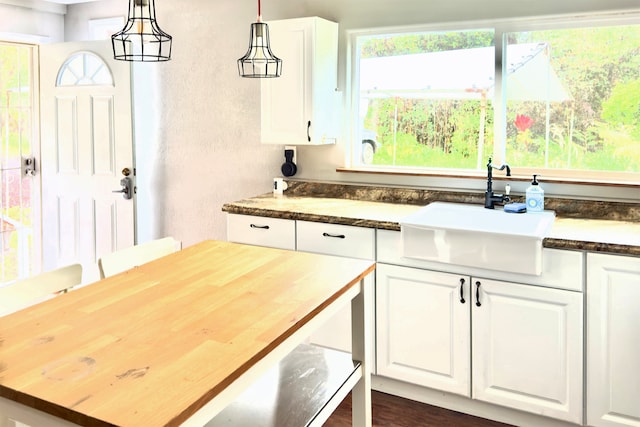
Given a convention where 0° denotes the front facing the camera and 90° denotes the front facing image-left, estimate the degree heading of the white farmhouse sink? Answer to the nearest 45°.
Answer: approximately 0°
